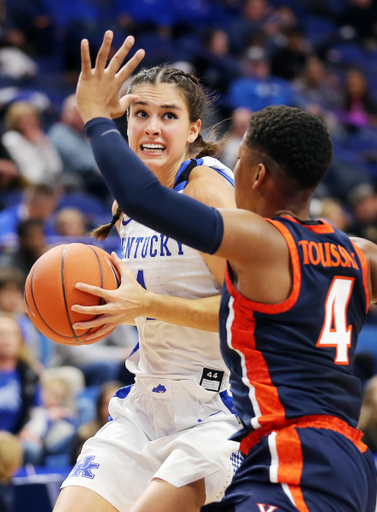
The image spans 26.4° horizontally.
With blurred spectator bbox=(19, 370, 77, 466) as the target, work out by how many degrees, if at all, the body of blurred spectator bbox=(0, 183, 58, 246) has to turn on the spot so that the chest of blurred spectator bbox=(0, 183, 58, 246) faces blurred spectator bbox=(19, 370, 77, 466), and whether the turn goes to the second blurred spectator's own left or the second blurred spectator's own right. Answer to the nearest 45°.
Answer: approximately 45° to the second blurred spectator's own right

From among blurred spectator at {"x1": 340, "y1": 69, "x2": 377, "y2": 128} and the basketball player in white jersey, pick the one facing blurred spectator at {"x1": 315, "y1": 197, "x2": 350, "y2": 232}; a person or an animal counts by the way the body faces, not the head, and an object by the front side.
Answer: blurred spectator at {"x1": 340, "y1": 69, "x2": 377, "y2": 128}

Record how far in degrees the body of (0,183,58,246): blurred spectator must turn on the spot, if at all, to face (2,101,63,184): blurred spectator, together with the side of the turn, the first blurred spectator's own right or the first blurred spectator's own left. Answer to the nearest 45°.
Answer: approximately 135° to the first blurred spectator's own left

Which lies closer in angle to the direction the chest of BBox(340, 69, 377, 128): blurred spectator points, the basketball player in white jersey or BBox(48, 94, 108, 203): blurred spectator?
the basketball player in white jersey

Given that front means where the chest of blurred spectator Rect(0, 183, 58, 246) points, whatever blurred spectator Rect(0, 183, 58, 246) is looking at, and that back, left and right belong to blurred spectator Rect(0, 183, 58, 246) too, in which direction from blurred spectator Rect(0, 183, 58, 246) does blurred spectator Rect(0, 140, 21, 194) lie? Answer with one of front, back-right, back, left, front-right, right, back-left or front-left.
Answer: back-left

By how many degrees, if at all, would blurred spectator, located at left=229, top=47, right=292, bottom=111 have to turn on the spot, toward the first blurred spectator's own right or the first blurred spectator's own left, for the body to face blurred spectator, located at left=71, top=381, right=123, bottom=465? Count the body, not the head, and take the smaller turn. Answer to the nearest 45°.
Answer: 0° — they already face them

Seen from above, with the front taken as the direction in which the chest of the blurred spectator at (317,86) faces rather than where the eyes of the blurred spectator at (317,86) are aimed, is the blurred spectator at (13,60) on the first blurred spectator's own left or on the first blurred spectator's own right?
on the first blurred spectator's own right
